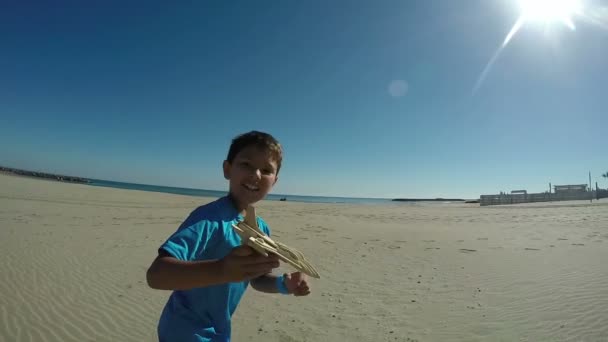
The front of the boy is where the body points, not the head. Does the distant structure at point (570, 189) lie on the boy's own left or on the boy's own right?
on the boy's own left

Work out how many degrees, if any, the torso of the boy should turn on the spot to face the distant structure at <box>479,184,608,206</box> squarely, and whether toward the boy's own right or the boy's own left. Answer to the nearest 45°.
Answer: approximately 90° to the boy's own left

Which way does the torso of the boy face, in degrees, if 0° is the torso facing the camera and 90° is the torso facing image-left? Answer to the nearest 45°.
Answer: approximately 315°
